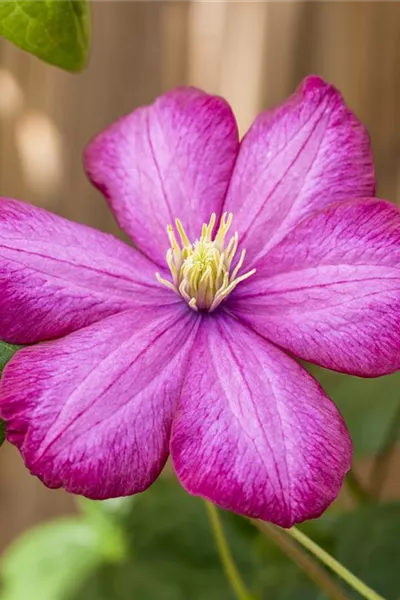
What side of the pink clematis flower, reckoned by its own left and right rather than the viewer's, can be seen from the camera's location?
front
